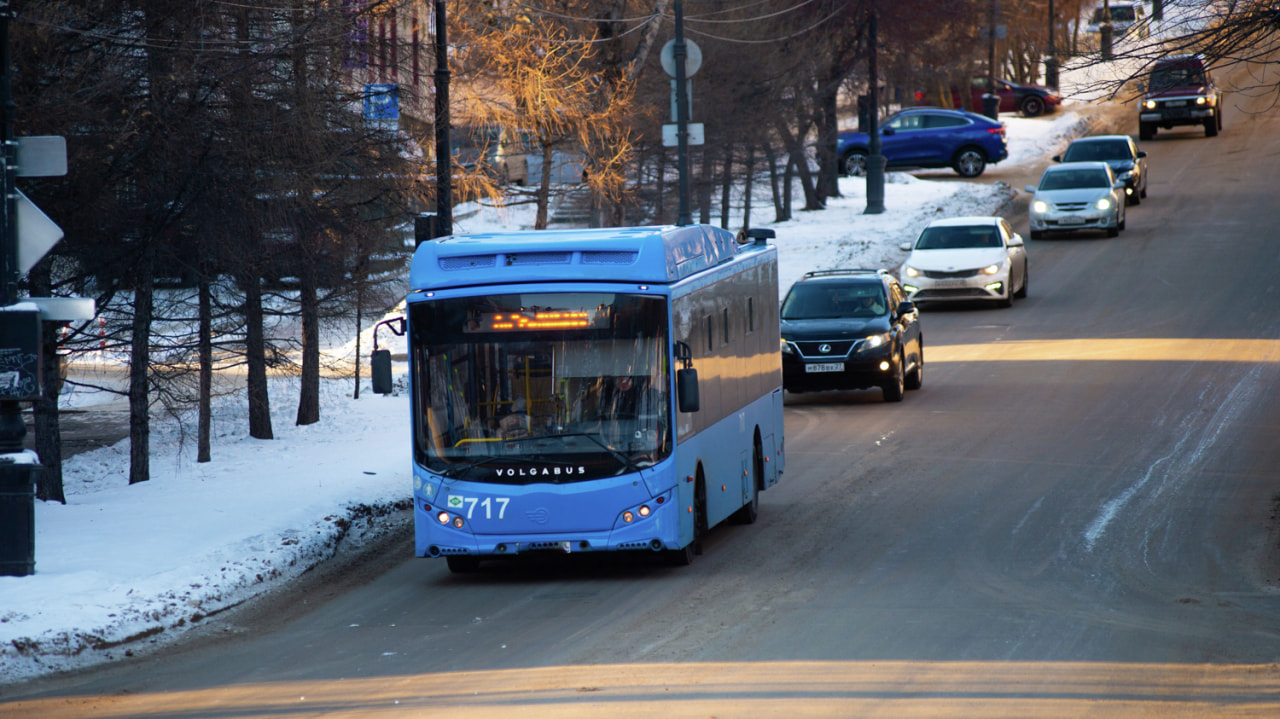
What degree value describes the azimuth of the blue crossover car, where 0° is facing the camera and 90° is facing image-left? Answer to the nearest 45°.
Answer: approximately 90°

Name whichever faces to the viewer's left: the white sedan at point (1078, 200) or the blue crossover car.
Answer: the blue crossover car

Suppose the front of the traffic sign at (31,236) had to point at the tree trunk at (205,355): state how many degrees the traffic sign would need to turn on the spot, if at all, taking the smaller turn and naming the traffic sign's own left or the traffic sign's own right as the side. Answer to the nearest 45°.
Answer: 0° — it already faces it

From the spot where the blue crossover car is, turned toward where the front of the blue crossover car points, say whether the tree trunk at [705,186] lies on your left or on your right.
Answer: on your left
